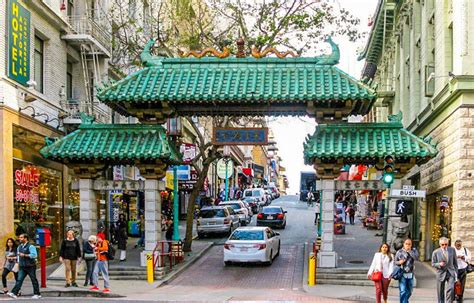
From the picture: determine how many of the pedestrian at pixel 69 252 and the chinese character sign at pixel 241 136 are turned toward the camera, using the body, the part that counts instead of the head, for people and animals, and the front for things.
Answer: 2

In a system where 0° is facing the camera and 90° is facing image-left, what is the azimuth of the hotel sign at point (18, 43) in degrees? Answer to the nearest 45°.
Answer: approximately 315°

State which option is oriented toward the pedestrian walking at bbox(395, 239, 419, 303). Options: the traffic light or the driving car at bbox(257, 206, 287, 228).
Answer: the traffic light
